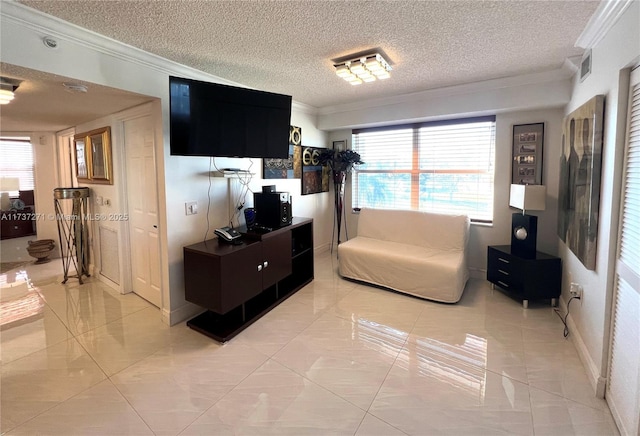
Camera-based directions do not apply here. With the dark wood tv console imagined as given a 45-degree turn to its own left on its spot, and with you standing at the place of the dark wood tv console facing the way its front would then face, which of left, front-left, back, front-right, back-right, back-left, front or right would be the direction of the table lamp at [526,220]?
front

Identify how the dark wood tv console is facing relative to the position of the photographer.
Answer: facing the viewer and to the right of the viewer

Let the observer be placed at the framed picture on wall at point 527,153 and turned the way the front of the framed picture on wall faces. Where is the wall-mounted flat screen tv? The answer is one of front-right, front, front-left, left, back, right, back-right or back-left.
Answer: front

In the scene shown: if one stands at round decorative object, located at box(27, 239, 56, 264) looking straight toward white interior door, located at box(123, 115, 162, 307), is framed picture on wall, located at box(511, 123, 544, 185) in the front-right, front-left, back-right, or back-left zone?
front-left

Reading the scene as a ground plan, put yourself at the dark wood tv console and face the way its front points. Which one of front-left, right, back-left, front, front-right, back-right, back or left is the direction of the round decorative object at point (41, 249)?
back

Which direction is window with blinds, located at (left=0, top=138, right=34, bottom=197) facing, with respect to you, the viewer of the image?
facing the viewer

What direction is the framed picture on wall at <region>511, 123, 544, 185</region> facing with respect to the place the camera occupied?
facing the viewer and to the left of the viewer

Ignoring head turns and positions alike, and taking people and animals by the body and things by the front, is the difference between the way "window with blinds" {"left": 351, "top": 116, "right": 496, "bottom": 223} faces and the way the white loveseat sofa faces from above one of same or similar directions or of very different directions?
same or similar directions

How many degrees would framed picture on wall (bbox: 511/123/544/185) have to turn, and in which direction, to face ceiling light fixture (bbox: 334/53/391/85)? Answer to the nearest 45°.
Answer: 0° — it already faces it

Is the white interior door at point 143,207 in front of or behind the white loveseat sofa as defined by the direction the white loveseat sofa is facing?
in front

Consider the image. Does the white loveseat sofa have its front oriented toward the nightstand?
no

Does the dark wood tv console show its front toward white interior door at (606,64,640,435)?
yes

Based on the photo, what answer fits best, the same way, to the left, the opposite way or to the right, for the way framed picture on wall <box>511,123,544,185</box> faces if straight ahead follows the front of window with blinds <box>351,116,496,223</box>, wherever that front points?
the same way

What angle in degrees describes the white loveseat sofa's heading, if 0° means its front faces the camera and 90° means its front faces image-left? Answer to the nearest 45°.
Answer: approximately 45°

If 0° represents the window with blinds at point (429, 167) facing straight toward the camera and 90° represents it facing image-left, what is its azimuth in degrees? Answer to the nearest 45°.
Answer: approximately 45°

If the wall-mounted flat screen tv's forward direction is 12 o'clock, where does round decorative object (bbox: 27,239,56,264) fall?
The round decorative object is roughly at 6 o'clock from the wall-mounted flat screen tv.

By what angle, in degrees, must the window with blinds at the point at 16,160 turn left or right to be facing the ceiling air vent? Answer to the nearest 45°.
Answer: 0° — it already faces it

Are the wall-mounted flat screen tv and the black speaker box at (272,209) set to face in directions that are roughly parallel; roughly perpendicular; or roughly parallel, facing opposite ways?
roughly parallel
